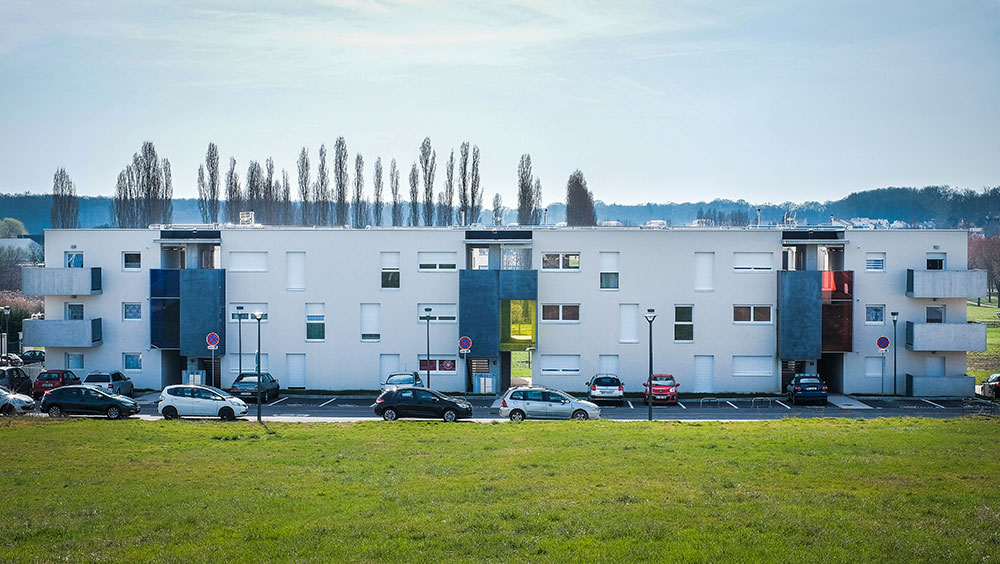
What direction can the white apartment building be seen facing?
toward the camera

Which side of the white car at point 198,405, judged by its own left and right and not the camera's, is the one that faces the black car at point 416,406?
front

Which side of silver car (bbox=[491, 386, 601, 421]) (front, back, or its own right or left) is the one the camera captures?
right

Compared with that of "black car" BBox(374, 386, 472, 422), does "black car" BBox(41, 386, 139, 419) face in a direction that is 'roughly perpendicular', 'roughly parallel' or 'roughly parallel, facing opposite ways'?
roughly parallel

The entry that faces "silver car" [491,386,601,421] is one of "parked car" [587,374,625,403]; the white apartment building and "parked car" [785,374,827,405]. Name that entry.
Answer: the white apartment building

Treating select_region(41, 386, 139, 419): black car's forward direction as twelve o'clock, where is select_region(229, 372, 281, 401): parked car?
The parked car is roughly at 11 o'clock from the black car.

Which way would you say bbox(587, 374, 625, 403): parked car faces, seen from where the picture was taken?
facing away from the viewer

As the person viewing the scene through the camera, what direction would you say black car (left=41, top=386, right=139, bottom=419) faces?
facing to the right of the viewer

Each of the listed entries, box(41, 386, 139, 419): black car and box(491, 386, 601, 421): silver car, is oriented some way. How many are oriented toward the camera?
0

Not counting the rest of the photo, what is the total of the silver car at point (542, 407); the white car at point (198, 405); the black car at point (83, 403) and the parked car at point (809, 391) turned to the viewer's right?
3

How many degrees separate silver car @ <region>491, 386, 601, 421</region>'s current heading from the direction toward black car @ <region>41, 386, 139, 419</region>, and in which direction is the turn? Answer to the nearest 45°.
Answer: approximately 180°

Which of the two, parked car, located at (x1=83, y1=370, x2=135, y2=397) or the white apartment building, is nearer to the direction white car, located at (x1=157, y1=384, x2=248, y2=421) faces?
the white apartment building

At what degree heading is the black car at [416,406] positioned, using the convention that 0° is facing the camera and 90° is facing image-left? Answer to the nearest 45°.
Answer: approximately 270°

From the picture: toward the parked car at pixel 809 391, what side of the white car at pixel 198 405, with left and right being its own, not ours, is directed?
front

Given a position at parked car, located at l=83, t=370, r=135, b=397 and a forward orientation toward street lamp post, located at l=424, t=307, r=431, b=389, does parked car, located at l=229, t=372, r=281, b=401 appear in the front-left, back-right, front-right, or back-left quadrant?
front-right

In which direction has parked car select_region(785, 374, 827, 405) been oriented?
away from the camera

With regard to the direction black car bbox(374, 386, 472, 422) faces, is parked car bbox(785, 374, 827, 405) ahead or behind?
ahead

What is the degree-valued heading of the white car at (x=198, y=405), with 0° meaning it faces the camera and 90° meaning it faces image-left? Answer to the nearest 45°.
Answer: approximately 270°
